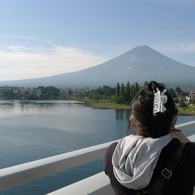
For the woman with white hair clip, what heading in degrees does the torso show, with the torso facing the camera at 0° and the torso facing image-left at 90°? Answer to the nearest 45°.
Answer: approximately 180°
